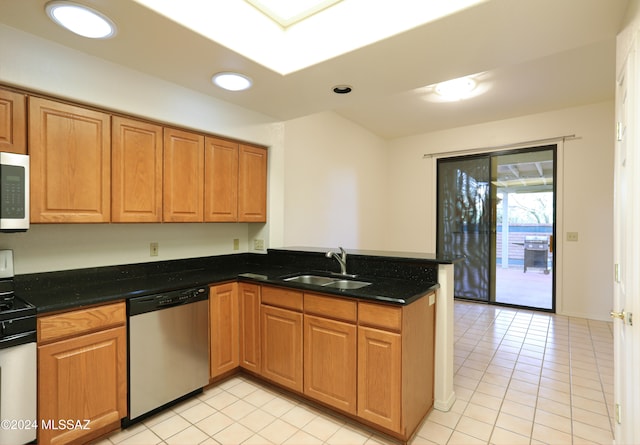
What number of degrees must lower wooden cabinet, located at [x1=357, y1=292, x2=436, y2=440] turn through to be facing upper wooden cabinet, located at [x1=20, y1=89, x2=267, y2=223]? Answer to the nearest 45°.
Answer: approximately 45° to its right

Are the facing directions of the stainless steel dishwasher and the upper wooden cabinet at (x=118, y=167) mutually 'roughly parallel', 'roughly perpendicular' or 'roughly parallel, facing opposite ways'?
roughly parallel

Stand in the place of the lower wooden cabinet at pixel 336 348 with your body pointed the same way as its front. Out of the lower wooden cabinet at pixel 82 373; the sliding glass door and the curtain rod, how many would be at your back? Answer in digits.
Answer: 2

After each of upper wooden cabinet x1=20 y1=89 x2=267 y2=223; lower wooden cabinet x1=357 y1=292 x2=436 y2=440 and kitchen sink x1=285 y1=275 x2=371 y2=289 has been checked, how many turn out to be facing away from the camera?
0

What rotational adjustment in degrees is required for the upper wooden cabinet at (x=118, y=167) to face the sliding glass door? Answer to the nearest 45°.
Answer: approximately 45° to its left

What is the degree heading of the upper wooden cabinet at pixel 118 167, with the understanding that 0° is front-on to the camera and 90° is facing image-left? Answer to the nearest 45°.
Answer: approximately 315°

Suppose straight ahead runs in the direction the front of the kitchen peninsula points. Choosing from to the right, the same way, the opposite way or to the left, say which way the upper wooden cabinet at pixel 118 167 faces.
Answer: to the left

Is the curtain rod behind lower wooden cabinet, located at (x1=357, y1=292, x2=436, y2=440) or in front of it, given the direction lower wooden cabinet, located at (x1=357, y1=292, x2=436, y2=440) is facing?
behind

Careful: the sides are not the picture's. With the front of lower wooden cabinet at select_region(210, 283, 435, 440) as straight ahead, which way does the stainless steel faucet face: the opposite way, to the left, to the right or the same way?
the same way

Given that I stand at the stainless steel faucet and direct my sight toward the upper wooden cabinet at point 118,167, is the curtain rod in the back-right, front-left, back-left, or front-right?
back-right

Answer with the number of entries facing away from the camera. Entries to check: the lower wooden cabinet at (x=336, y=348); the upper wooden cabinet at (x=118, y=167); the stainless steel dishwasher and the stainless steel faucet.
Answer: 0

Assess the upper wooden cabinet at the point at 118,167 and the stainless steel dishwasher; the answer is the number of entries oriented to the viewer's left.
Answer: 0

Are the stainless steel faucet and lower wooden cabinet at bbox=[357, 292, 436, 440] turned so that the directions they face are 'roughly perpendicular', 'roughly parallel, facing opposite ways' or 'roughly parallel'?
roughly parallel

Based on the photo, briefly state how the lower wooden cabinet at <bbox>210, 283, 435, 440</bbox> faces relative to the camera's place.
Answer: facing the viewer and to the left of the viewer

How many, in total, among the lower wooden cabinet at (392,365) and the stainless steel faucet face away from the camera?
0

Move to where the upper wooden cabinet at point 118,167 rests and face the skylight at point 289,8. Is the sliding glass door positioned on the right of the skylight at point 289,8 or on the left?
left
